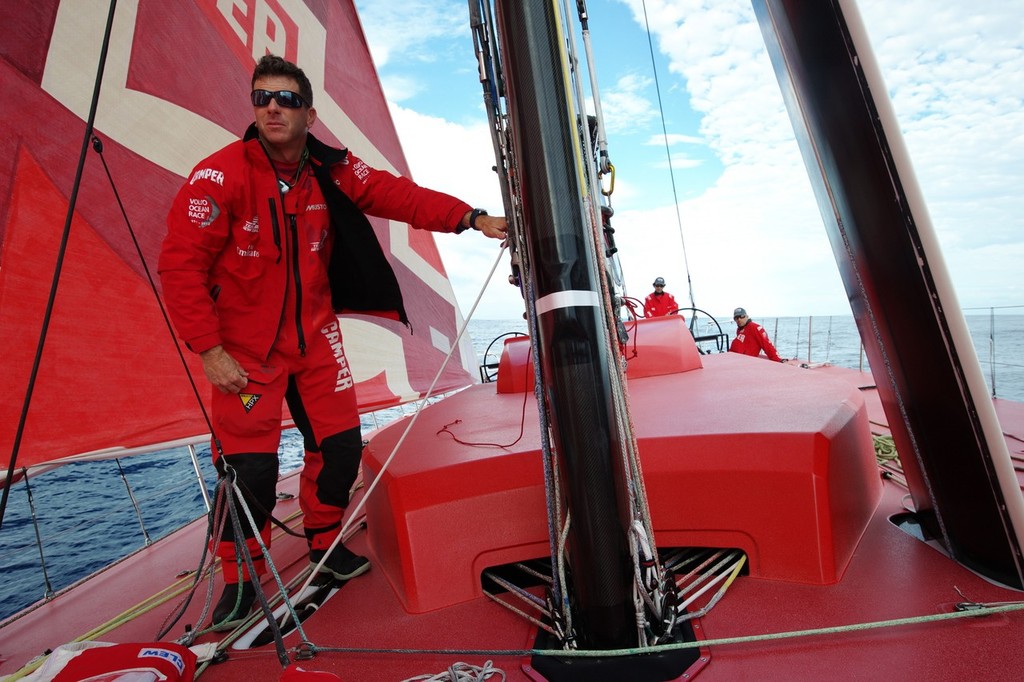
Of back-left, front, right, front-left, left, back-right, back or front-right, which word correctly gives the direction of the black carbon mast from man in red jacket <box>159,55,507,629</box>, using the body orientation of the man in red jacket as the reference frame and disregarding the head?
front-left

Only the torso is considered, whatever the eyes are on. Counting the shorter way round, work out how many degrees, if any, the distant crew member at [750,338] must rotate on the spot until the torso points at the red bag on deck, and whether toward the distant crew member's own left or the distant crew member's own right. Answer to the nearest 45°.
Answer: approximately 45° to the distant crew member's own left

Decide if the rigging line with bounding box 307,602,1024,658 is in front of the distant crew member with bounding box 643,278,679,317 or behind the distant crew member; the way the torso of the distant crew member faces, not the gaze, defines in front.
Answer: in front

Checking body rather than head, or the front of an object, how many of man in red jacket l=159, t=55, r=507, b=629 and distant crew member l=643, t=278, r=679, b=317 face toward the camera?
2

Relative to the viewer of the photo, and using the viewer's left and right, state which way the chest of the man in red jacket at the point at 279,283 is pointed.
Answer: facing the viewer

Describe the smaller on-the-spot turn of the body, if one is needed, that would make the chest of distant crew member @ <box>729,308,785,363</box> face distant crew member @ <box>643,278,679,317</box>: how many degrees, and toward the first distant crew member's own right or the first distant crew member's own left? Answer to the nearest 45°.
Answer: approximately 90° to the first distant crew member's own right

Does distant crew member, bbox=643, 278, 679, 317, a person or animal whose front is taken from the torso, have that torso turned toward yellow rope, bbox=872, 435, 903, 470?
yes

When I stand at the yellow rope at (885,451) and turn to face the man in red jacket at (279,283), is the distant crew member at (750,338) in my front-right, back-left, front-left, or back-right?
back-right

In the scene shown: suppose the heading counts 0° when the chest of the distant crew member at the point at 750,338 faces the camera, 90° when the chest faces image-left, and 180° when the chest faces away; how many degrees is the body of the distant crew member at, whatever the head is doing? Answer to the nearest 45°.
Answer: approximately 45°

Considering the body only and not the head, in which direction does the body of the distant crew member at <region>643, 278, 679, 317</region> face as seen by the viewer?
toward the camera
